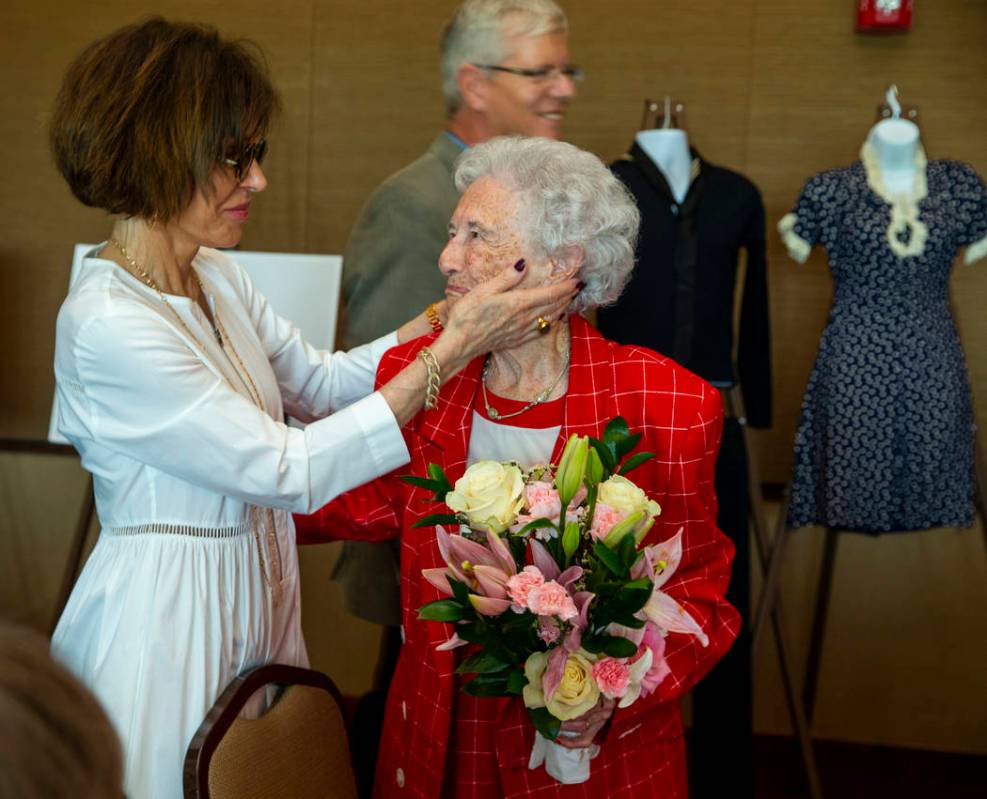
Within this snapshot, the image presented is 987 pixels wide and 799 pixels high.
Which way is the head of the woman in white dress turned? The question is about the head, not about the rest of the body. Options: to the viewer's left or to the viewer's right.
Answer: to the viewer's right

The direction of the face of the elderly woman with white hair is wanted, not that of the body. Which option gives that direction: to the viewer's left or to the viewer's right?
to the viewer's left

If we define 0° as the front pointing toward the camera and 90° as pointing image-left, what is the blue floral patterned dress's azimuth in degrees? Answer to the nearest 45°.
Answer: approximately 0°

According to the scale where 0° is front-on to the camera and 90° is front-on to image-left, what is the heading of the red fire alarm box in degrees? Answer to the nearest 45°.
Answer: approximately 0°

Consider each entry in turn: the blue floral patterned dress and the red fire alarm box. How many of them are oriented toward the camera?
2

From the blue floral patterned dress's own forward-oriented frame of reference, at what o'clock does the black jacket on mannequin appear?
The black jacket on mannequin is roughly at 2 o'clock from the blue floral patterned dress.

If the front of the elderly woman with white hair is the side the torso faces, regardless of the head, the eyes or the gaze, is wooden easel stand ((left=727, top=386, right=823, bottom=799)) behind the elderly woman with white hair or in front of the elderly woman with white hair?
behind
